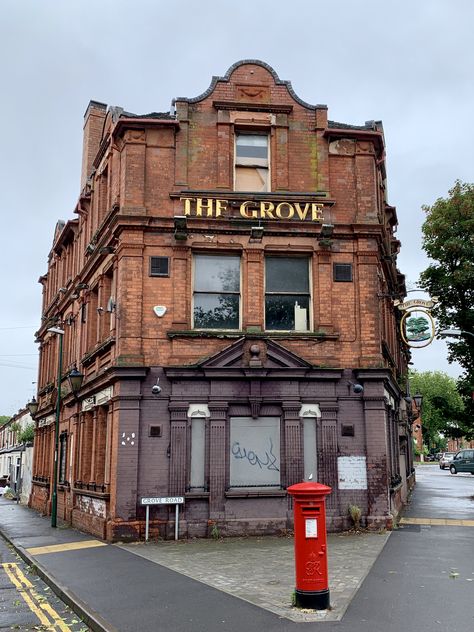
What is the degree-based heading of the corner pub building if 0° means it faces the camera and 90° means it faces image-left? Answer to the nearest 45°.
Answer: approximately 0°

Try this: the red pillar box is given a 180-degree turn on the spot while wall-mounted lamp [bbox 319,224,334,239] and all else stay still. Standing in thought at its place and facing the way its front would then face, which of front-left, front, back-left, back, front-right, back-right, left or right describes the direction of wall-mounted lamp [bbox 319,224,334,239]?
front

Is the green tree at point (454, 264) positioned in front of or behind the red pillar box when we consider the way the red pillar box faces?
behind

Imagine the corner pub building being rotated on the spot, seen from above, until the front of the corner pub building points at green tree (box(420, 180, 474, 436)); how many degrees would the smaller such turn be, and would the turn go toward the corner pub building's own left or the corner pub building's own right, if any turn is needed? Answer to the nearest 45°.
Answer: approximately 135° to the corner pub building's own left
